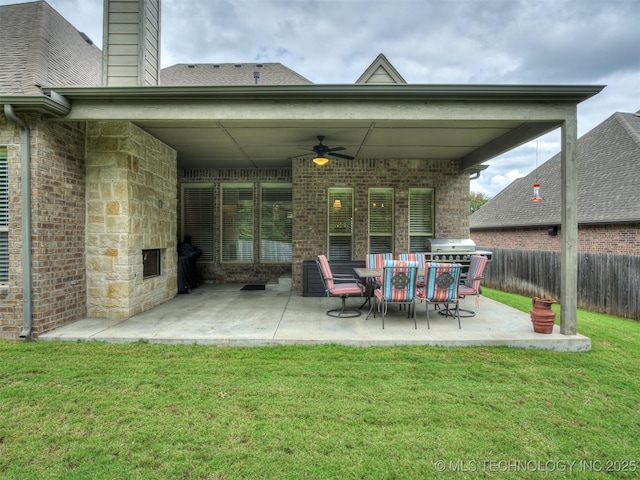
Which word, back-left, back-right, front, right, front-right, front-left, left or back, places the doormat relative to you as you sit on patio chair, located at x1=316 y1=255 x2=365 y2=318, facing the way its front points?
back-left

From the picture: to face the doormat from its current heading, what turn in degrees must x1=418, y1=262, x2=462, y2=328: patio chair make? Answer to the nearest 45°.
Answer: approximately 45° to its left

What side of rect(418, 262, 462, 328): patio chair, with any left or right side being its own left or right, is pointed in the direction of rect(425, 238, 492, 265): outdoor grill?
front

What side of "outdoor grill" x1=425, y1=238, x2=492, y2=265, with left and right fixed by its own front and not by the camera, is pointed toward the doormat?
right

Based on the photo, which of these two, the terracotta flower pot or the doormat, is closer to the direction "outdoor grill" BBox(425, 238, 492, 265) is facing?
the terracotta flower pot

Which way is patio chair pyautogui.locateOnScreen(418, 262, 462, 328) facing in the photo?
away from the camera

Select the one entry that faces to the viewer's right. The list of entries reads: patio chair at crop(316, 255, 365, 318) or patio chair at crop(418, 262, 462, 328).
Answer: patio chair at crop(316, 255, 365, 318)

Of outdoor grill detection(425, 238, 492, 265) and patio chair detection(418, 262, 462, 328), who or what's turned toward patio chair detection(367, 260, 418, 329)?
the outdoor grill

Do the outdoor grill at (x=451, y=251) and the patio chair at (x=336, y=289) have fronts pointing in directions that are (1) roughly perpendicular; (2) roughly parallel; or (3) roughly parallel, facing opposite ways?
roughly perpendicular

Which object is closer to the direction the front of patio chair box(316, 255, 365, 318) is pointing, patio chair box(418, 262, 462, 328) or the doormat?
the patio chair

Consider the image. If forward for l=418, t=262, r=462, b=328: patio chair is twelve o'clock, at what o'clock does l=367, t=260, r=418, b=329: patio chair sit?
l=367, t=260, r=418, b=329: patio chair is roughly at 8 o'clock from l=418, t=262, r=462, b=328: patio chair.

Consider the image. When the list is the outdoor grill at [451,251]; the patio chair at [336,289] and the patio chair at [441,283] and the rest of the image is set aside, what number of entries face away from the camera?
1

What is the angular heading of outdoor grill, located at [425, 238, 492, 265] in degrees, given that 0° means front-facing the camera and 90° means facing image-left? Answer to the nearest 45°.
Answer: approximately 0°

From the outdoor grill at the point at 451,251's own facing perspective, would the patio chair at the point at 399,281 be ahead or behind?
ahead

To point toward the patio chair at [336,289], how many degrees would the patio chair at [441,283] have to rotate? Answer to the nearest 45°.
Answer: approximately 90° to its left

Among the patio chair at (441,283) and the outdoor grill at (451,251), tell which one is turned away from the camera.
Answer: the patio chair

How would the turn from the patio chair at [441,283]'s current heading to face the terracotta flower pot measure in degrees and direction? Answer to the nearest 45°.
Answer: approximately 90° to its right

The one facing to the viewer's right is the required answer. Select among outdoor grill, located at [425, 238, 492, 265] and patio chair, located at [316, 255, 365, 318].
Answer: the patio chair

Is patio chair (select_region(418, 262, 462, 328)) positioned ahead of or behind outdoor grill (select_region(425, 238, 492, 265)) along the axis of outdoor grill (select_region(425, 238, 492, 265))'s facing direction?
ahead

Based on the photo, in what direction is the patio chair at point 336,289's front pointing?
to the viewer's right
